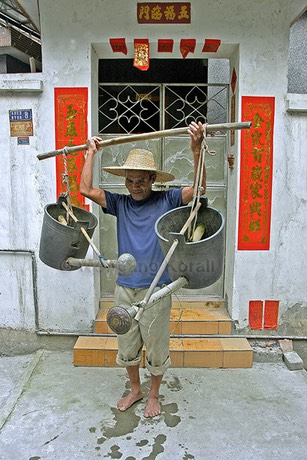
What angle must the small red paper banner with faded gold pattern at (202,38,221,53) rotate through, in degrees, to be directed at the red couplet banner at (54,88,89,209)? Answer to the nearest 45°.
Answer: approximately 90° to its right

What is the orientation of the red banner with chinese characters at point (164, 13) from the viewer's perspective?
toward the camera

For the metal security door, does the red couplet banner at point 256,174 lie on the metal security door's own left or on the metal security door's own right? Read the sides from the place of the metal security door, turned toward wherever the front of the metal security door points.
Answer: on the metal security door's own left

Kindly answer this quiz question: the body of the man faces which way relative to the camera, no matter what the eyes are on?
toward the camera

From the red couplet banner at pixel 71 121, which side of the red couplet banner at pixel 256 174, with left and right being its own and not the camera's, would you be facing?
right

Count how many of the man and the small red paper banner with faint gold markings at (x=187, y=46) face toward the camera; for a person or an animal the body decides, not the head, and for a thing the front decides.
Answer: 2
